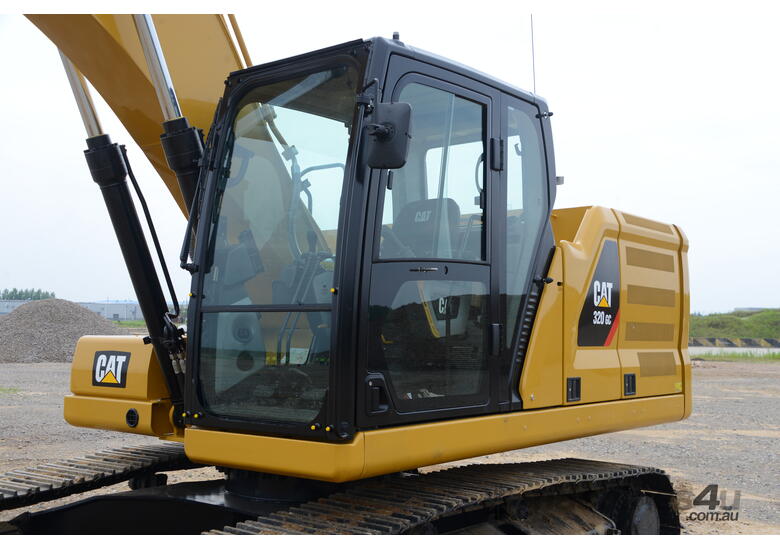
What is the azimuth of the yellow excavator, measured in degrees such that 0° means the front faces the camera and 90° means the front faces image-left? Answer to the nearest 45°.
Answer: approximately 45°

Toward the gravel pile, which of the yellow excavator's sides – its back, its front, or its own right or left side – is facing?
right
